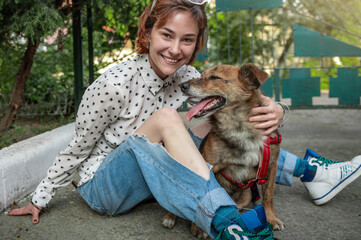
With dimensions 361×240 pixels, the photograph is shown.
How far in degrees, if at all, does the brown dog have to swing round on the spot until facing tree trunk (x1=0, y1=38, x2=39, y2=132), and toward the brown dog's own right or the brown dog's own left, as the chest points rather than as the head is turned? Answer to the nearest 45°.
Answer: approximately 180°

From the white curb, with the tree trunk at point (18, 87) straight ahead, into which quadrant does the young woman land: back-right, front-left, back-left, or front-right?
back-right

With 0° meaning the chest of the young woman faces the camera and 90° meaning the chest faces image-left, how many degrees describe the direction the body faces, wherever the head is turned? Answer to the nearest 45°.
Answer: approximately 315°

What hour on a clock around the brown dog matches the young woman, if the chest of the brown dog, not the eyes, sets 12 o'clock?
The young woman is roughly at 4 o'clock from the brown dog.

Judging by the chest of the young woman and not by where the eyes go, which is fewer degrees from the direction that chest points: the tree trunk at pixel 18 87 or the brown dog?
the brown dog

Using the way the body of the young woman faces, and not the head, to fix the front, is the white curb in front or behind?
behind

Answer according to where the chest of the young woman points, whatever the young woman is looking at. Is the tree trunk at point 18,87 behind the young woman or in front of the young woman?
behind

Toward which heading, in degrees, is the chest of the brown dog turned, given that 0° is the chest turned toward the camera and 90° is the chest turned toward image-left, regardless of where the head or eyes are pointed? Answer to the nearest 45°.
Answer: approximately 315°
